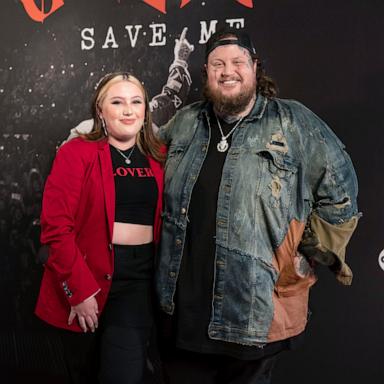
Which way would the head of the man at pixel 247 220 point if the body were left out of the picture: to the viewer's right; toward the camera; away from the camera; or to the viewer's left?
toward the camera

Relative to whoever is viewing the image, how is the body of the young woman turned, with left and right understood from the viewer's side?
facing the viewer and to the right of the viewer

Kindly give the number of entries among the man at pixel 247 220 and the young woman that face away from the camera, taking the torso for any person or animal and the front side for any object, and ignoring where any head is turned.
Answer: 0

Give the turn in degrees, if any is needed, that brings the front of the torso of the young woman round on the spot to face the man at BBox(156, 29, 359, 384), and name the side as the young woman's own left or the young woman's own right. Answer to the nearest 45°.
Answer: approximately 45° to the young woman's own left

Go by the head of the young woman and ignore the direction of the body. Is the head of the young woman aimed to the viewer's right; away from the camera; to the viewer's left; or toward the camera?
toward the camera

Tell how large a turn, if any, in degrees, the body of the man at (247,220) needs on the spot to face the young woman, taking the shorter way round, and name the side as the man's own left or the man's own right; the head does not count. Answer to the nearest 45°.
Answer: approximately 45° to the man's own right
